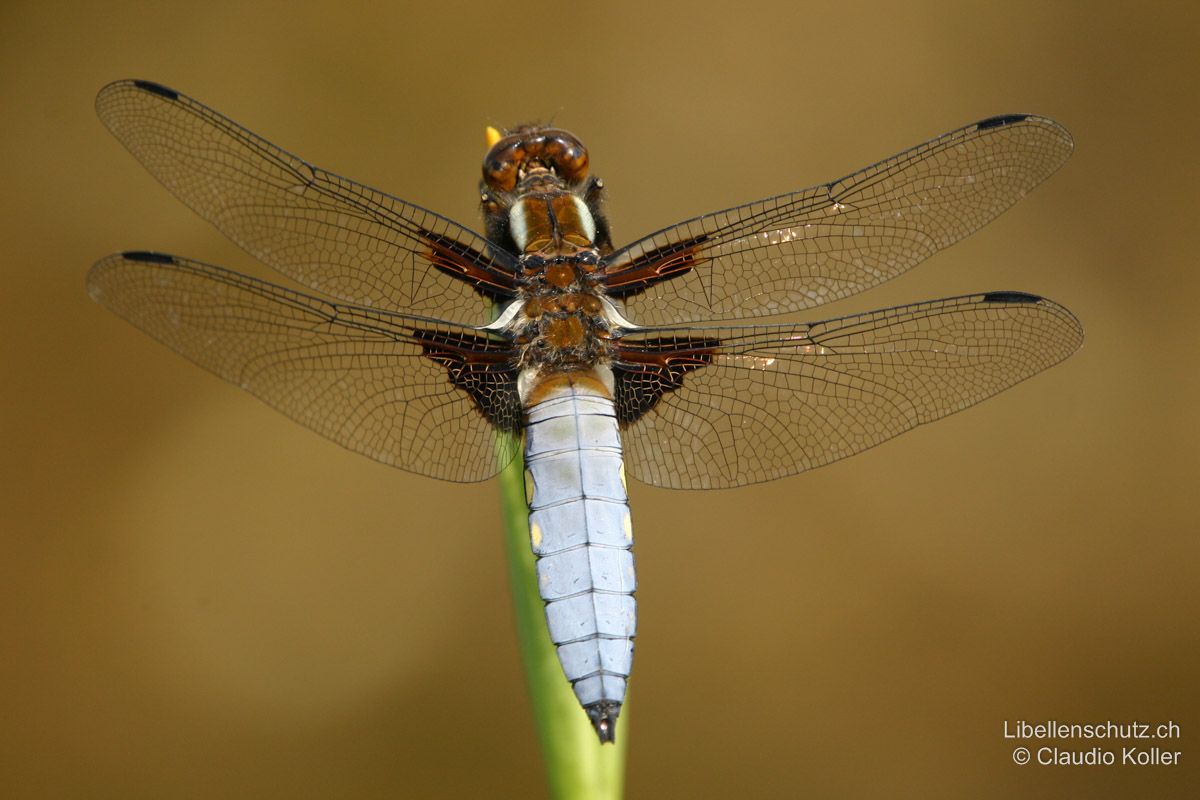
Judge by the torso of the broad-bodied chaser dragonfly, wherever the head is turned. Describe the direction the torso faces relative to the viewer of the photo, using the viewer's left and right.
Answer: facing away from the viewer
